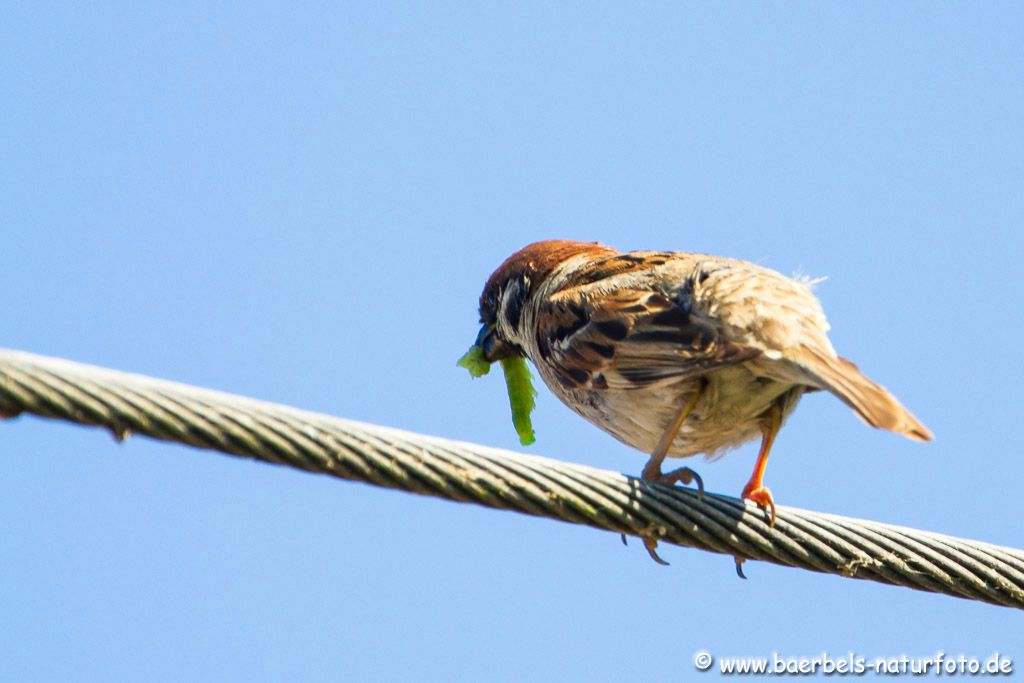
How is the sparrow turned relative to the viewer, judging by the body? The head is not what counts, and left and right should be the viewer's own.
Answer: facing away from the viewer and to the left of the viewer
